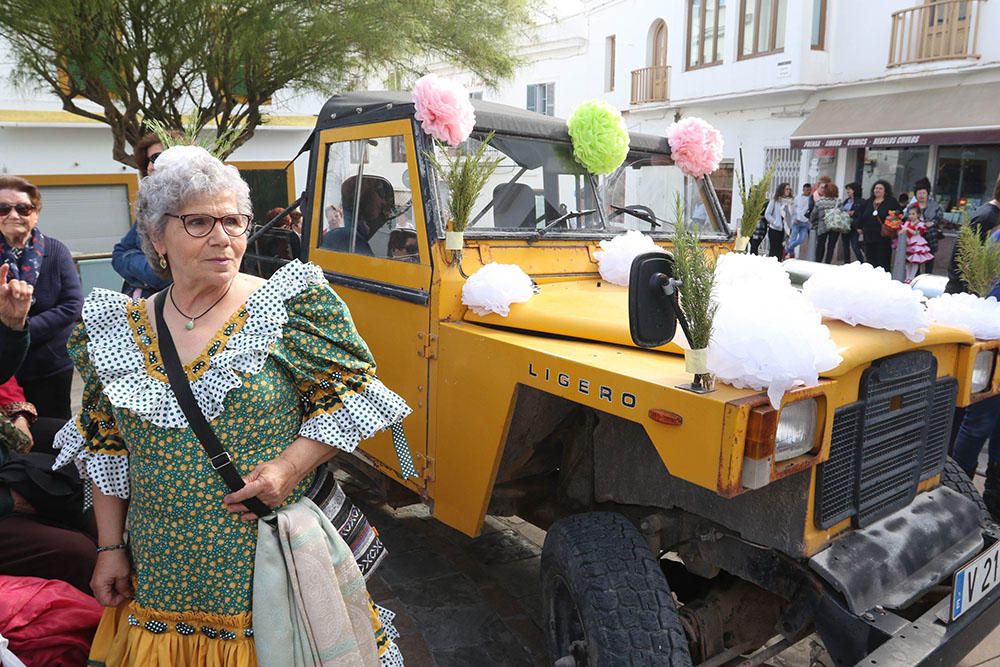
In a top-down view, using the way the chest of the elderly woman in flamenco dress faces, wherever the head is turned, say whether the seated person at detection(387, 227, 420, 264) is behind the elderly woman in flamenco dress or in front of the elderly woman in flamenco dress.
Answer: behind

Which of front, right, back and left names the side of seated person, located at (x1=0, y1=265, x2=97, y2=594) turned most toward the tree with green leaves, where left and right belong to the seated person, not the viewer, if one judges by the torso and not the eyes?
left

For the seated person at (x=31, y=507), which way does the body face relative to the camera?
to the viewer's right

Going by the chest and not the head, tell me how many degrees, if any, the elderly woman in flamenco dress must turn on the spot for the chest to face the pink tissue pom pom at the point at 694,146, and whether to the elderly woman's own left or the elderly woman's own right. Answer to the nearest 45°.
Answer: approximately 135° to the elderly woman's own left

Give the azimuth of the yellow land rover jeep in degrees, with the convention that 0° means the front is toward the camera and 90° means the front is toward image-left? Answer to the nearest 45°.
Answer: approximately 315°

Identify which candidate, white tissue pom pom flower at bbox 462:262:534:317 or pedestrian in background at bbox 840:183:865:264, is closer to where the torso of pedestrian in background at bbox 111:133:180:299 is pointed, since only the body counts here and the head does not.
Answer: the white tissue pom pom flower

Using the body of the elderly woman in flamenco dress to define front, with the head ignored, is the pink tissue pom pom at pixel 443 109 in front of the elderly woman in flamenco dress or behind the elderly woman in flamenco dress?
behind

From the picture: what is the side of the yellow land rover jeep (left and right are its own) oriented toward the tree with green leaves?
back

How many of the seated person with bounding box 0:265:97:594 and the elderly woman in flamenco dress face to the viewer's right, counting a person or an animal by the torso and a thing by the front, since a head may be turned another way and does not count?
1
